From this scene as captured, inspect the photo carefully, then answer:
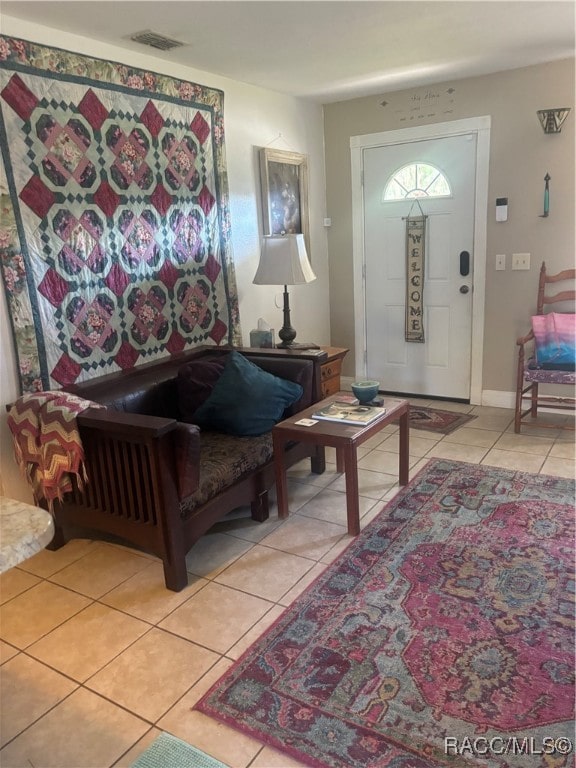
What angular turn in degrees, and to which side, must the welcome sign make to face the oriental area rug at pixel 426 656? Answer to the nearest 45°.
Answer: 0° — it already faces it

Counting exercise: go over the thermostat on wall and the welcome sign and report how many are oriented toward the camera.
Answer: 2

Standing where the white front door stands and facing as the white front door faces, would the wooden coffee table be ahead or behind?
ahead

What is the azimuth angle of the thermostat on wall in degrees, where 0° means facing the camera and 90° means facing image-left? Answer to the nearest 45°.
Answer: approximately 0°

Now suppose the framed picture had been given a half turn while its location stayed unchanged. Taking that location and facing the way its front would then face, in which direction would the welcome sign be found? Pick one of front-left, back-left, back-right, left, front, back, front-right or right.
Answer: back-right

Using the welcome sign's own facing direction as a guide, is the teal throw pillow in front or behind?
in front

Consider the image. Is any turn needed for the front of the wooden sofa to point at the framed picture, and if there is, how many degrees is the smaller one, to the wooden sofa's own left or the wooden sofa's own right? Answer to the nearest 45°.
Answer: approximately 90° to the wooden sofa's own left

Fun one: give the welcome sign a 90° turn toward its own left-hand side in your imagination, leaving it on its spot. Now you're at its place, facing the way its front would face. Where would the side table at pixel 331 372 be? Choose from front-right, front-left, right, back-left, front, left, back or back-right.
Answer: back-right
